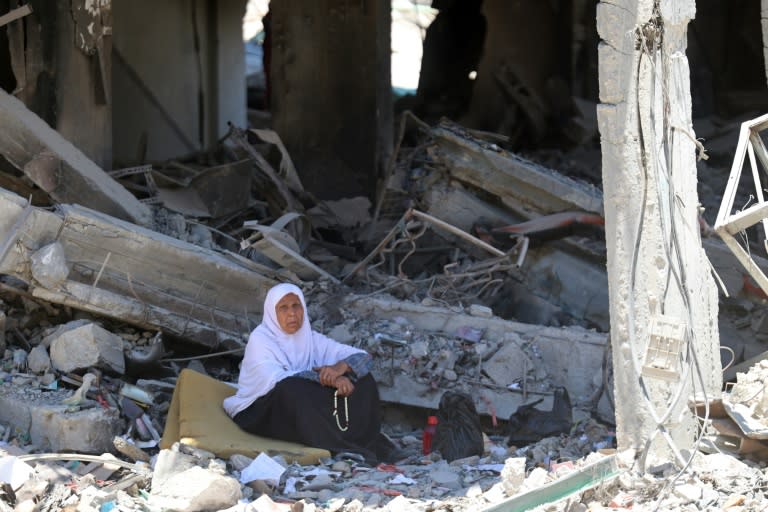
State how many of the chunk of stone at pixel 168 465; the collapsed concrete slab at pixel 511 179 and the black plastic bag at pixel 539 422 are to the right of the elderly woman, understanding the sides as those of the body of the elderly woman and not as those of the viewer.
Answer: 1

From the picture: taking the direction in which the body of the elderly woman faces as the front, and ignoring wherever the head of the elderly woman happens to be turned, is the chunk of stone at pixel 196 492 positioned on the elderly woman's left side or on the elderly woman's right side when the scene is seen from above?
on the elderly woman's right side

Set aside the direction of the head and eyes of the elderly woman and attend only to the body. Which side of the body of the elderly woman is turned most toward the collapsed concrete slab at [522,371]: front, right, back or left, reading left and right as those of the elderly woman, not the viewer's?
left

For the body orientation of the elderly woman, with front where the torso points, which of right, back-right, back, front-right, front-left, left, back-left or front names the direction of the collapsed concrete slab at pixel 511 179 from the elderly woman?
left

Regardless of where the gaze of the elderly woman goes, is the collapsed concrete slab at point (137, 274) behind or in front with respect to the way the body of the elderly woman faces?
behind

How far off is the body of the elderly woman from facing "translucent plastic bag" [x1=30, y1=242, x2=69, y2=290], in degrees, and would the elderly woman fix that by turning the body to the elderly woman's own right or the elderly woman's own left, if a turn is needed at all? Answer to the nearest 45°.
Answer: approximately 135° to the elderly woman's own right

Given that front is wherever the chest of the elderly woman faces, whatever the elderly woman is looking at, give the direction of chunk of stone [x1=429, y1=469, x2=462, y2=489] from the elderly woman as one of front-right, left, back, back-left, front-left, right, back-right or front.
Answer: front

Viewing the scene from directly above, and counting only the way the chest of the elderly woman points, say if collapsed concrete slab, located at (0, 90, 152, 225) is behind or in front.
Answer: behind

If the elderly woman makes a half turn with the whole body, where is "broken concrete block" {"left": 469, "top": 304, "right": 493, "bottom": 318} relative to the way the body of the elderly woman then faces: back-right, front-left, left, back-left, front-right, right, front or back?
right

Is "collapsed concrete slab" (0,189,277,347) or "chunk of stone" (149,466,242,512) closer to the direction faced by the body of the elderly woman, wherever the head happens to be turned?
the chunk of stone

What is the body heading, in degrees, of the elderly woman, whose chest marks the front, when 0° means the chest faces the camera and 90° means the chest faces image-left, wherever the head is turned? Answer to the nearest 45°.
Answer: approximately 315°
